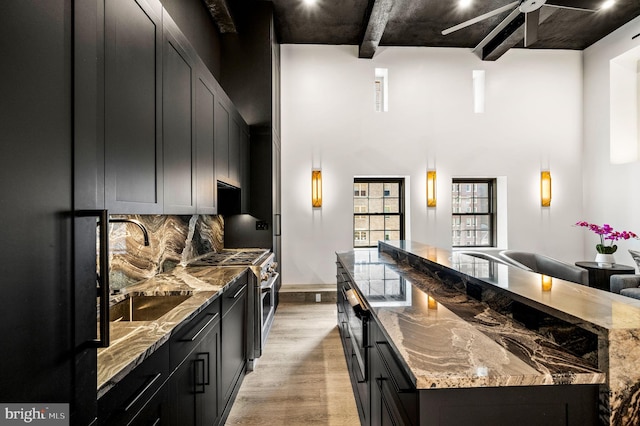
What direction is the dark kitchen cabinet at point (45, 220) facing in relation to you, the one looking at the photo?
facing the viewer and to the right of the viewer

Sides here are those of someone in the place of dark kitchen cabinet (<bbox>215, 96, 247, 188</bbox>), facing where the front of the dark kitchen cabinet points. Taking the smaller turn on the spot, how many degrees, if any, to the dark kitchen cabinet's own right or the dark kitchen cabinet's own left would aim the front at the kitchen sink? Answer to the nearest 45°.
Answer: approximately 90° to the dark kitchen cabinet's own right

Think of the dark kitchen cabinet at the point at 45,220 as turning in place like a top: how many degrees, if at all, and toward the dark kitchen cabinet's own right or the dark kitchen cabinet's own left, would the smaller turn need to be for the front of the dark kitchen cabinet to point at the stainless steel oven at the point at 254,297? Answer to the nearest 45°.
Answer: approximately 90° to the dark kitchen cabinet's own left

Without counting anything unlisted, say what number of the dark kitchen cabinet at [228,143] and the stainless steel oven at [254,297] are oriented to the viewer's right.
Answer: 2

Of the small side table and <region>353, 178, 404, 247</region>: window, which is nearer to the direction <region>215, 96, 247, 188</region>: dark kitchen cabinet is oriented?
the small side table

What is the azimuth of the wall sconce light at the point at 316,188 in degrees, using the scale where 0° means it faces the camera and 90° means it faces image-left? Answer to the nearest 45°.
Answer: approximately 0°

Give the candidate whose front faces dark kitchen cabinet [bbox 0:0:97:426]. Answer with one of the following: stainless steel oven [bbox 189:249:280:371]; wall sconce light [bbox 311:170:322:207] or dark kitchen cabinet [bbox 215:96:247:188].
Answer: the wall sconce light

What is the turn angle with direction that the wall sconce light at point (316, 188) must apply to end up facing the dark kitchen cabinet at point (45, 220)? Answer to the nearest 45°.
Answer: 0° — it already faces it

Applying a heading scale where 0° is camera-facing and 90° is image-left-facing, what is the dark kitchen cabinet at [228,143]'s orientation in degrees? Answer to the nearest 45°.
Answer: approximately 270°

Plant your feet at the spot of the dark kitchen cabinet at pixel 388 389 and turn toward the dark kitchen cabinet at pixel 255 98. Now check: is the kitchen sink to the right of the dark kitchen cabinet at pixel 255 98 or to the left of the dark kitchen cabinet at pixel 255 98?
left

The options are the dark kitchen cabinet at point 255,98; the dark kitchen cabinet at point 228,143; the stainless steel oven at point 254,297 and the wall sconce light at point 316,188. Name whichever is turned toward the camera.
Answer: the wall sconce light

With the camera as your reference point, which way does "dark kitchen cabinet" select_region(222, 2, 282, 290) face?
facing to the right of the viewer

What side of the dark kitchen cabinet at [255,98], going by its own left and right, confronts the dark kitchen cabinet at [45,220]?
right

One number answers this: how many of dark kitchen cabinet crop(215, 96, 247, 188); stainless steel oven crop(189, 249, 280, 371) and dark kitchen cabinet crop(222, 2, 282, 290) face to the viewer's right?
3

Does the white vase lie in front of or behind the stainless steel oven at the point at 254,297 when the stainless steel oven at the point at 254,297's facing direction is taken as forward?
in front

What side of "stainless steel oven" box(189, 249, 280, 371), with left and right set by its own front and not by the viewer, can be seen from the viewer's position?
right
